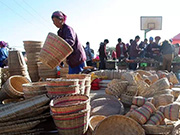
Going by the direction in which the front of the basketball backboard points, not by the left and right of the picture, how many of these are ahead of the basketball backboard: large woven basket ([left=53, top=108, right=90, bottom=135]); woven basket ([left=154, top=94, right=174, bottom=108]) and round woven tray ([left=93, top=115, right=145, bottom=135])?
3

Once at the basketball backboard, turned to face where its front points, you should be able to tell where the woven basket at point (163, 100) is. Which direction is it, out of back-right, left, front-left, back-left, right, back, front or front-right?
front

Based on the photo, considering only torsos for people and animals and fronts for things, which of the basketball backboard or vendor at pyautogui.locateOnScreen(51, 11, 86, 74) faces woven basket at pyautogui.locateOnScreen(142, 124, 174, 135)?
the basketball backboard

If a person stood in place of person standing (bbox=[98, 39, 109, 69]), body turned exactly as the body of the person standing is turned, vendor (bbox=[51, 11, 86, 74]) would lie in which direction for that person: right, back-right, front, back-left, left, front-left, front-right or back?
right

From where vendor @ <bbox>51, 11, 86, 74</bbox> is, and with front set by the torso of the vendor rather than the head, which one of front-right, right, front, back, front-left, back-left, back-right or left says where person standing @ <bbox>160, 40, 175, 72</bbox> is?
back-right

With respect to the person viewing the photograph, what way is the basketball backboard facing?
facing the viewer

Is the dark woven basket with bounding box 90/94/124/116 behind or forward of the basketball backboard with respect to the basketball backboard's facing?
forward

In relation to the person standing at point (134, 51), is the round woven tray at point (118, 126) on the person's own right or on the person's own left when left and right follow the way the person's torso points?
on the person's own right

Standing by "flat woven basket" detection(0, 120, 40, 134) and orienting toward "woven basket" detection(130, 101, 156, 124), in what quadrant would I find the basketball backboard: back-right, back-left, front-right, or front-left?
front-left

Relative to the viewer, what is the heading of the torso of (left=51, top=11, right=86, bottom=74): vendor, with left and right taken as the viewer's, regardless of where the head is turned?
facing to the left of the viewer
